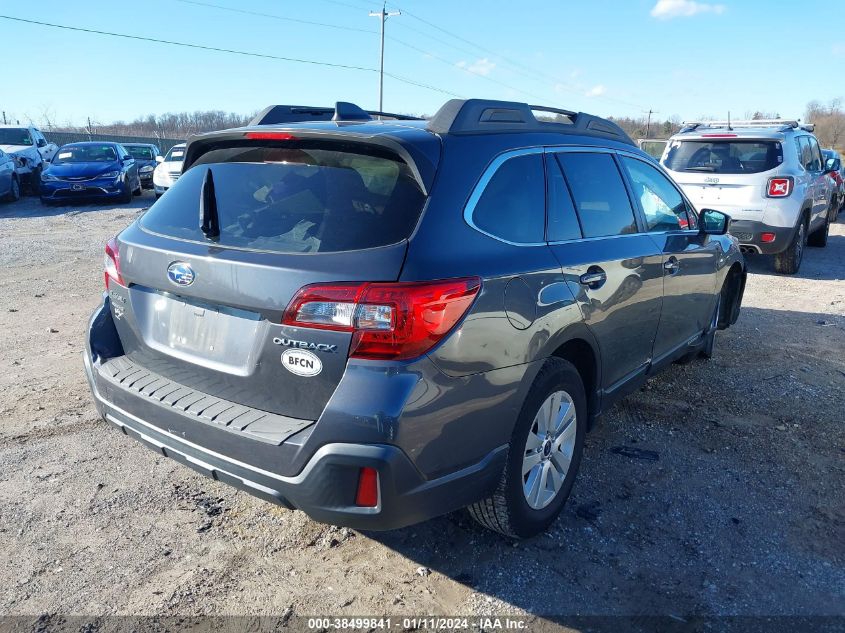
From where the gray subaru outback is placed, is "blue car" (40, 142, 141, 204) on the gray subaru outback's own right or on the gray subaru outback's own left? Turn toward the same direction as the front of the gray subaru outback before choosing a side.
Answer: on the gray subaru outback's own left

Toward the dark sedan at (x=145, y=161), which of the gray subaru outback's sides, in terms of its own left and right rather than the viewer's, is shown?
left

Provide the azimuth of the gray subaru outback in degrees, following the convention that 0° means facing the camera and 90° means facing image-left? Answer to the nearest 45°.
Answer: approximately 225°
